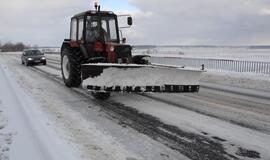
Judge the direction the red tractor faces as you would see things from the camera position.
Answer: facing the viewer and to the right of the viewer

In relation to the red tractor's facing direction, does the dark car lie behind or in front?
behind
